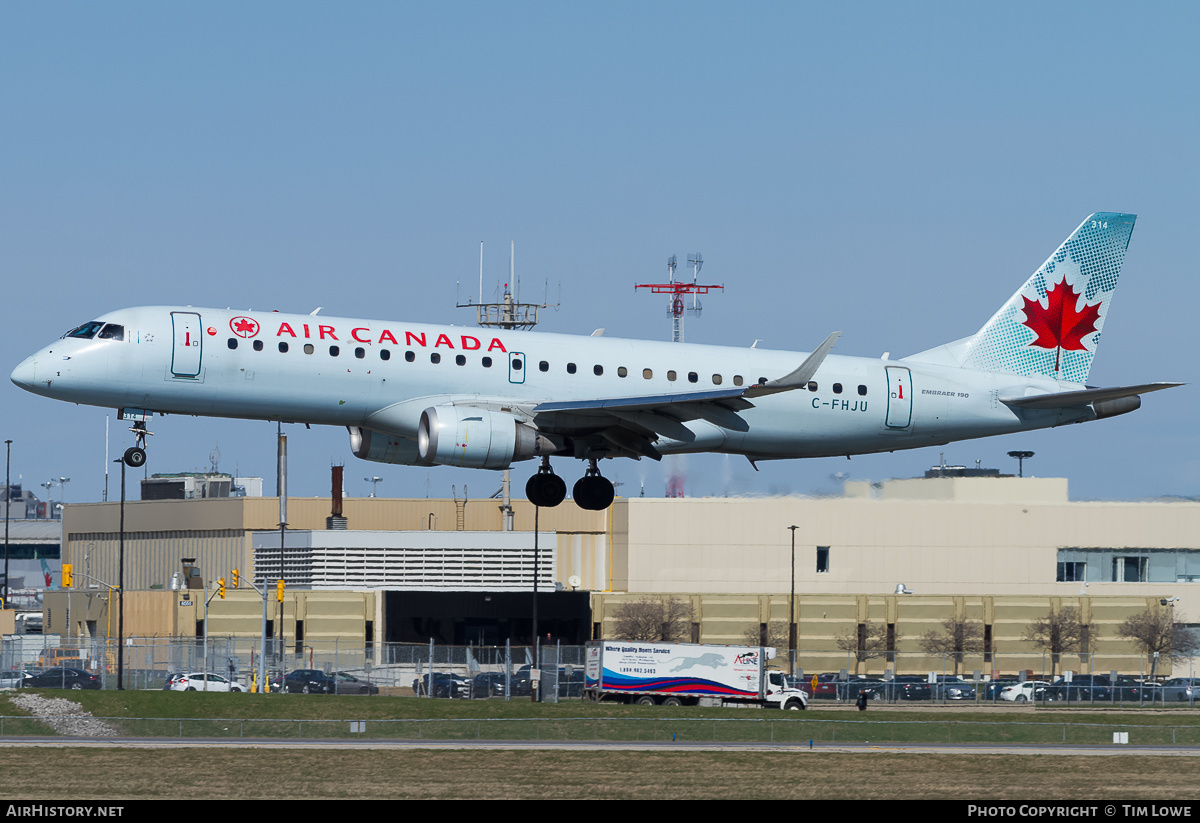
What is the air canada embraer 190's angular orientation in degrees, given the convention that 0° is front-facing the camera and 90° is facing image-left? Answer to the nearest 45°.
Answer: approximately 90°
